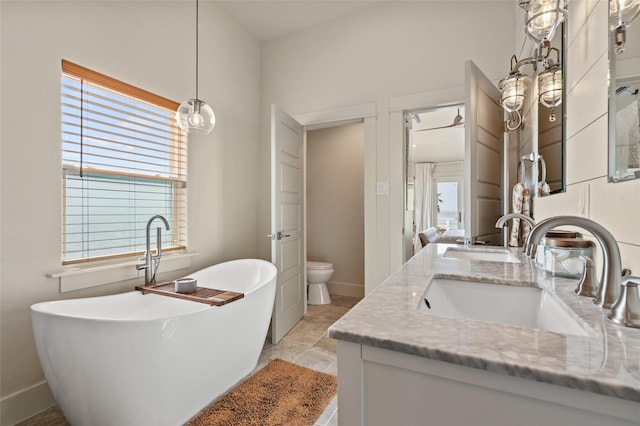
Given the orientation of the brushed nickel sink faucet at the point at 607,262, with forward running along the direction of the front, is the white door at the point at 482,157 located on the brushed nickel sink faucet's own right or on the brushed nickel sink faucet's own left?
on the brushed nickel sink faucet's own right

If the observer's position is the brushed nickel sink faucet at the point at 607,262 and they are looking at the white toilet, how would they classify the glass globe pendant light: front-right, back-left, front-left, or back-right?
front-left

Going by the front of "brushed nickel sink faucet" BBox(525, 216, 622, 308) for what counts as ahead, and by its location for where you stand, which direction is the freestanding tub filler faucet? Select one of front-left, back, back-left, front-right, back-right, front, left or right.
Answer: front

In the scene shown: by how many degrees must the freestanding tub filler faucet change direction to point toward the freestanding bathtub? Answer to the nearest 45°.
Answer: approximately 45° to its right

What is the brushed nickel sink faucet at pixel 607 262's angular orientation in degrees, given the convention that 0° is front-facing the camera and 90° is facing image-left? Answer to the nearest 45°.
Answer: approximately 90°

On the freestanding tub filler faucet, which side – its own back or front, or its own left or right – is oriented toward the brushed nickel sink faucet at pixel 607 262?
front

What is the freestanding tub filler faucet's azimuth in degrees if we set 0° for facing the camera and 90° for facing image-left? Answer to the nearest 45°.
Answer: approximately 315°

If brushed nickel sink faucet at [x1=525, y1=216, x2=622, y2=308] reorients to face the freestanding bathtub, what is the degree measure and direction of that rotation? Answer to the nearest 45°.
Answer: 0° — it already faces it

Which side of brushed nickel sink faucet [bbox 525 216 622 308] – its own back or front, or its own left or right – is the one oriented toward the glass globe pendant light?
front

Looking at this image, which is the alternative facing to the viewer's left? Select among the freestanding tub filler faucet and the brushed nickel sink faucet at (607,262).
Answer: the brushed nickel sink faucet

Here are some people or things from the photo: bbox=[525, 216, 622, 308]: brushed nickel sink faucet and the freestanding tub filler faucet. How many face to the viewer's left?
1
